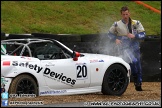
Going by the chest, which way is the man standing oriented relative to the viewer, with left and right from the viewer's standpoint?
facing the viewer

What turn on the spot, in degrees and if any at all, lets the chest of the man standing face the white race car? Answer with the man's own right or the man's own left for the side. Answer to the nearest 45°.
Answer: approximately 45° to the man's own right
